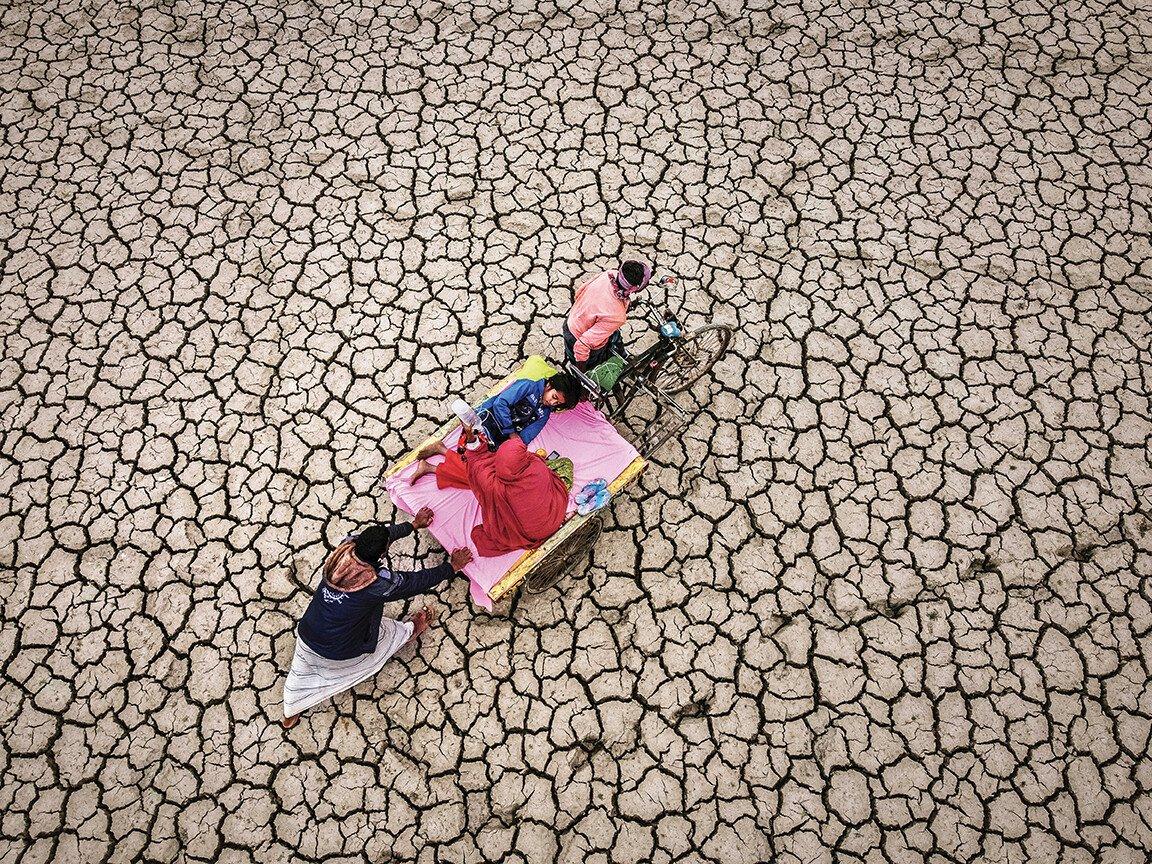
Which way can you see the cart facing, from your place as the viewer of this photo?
facing away from the viewer and to the right of the viewer

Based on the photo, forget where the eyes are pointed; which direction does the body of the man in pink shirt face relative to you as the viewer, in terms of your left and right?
facing away from the viewer and to the right of the viewer

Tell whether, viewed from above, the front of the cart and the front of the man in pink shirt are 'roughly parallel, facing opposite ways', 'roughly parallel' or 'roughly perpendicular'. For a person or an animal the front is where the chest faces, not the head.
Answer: roughly parallel

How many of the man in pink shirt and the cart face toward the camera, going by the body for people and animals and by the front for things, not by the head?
0

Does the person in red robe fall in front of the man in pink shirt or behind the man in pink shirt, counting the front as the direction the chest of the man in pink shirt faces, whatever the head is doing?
behind
